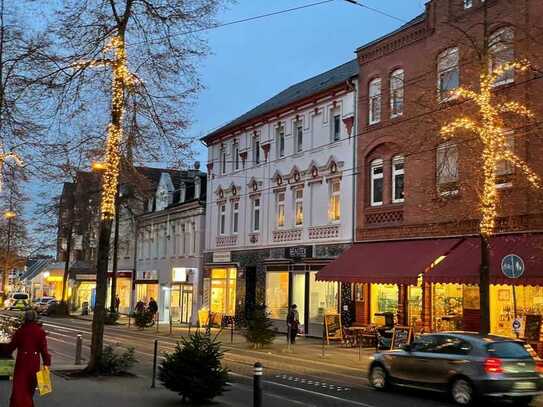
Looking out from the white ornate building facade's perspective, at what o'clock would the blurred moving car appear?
The blurred moving car is roughly at 10 o'clock from the white ornate building facade.

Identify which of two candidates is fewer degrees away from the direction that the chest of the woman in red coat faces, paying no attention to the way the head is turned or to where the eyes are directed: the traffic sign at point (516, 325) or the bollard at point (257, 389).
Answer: the traffic sign

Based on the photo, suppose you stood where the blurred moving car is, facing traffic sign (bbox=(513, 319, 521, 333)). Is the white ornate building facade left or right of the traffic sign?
left

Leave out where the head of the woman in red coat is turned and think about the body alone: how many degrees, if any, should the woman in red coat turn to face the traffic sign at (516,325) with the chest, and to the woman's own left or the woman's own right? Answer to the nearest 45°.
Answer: approximately 45° to the woman's own right

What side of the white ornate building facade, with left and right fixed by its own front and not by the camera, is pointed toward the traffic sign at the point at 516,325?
left

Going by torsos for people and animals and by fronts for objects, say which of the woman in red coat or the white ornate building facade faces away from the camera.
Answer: the woman in red coat

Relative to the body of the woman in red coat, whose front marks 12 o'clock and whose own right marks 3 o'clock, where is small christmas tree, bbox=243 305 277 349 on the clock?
The small christmas tree is roughly at 1 o'clock from the woman in red coat.

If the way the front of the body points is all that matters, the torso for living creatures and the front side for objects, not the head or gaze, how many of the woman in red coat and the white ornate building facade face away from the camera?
1

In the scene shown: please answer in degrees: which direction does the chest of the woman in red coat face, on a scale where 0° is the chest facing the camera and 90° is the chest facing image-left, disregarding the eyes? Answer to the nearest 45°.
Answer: approximately 180°
